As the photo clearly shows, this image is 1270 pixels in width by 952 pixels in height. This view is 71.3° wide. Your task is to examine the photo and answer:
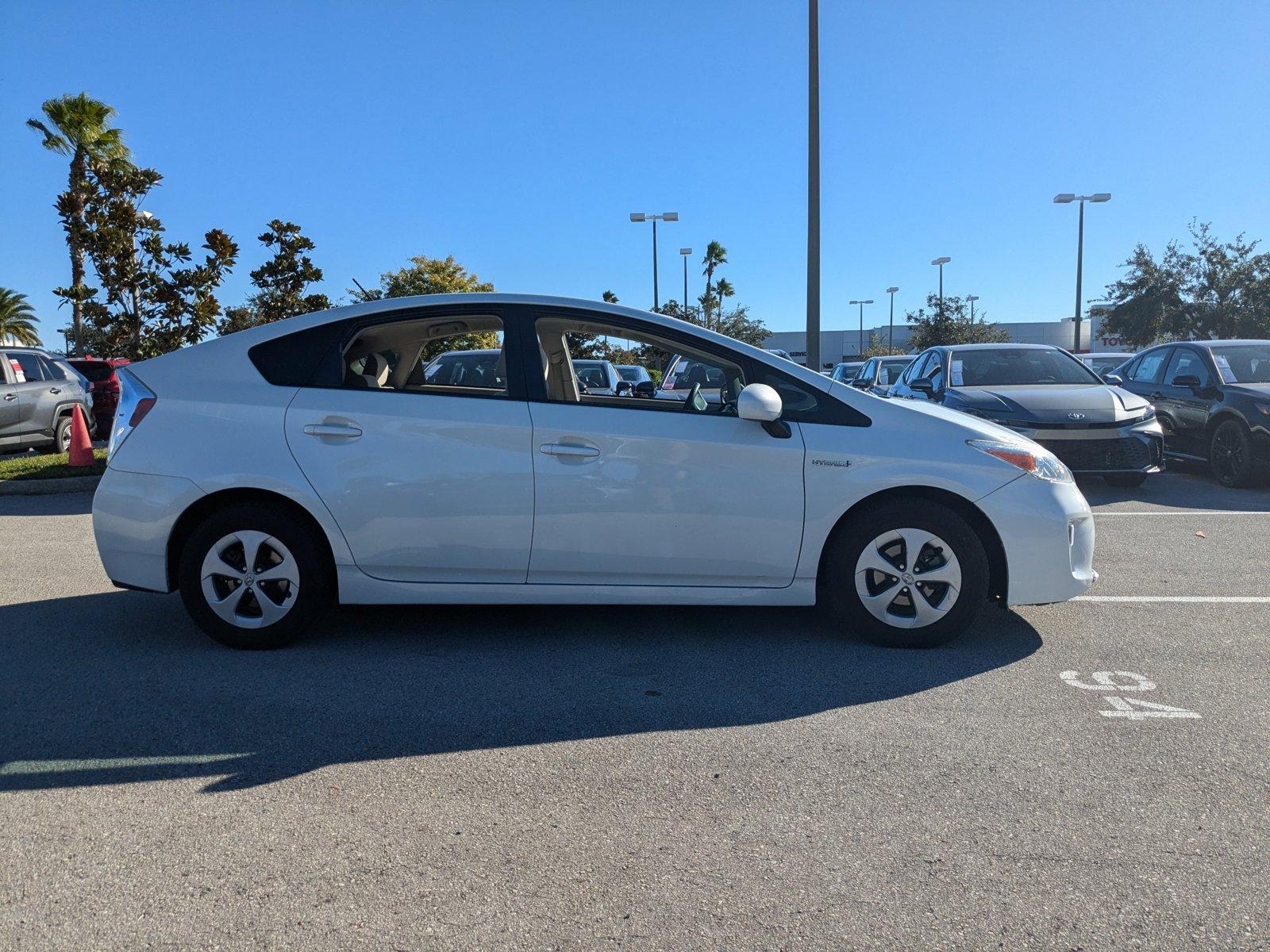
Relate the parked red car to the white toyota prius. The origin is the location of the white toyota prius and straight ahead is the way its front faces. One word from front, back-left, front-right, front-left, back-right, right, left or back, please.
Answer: back-left

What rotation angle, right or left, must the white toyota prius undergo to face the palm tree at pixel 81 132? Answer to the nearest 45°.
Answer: approximately 135° to its left

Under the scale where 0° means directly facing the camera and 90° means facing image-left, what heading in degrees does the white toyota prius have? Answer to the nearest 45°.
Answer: approximately 270°

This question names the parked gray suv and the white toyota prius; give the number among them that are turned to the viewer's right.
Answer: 1

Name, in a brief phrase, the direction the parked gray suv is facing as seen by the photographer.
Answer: facing the viewer and to the left of the viewer

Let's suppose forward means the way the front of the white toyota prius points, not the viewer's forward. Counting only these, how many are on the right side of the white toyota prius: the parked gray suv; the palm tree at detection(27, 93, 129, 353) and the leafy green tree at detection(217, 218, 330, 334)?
0

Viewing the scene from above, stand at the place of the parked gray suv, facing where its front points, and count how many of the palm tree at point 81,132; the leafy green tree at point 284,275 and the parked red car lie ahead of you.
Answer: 0

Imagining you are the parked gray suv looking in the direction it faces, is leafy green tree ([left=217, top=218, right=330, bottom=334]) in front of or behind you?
behind

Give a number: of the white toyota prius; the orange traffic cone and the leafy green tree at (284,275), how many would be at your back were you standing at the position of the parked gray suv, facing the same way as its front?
1

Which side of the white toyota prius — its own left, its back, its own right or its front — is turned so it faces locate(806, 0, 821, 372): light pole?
left

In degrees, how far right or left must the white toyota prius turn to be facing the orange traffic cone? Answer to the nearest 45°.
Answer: approximately 135° to its left

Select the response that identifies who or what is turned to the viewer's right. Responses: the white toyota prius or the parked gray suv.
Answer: the white toyota prius

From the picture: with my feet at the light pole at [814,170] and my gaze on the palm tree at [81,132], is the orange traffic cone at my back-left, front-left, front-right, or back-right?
front-left

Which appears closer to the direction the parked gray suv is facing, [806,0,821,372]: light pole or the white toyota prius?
the white toyota prius

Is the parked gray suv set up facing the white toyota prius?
no

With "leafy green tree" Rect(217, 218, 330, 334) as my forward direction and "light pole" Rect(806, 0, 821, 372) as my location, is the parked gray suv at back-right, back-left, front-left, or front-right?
front-left
